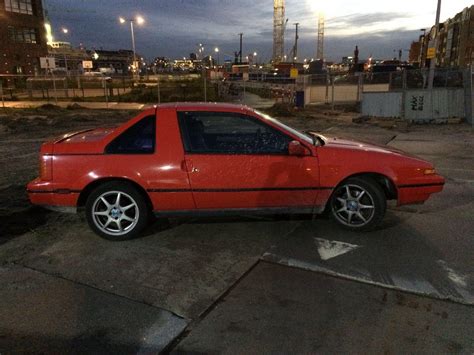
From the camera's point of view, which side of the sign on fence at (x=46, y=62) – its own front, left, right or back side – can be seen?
front

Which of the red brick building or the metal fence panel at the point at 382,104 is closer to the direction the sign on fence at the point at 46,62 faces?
the metal fence panel

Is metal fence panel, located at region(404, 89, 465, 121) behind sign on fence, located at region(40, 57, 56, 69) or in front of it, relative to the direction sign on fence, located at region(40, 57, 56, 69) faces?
in front

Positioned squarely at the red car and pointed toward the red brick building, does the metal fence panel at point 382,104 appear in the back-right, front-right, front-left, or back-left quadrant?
front-right

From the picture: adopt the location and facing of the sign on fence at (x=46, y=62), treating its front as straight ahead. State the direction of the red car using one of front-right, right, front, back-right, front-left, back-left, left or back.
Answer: front

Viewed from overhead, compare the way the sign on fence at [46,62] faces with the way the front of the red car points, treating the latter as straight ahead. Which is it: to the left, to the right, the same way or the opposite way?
to the right

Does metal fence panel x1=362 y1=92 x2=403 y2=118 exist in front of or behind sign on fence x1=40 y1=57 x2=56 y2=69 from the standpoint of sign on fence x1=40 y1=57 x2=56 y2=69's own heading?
in front

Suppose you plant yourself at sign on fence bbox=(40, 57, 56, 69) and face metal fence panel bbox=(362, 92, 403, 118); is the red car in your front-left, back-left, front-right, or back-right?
front-right

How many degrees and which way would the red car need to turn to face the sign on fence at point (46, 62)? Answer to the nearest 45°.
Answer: approximately 135° to its left

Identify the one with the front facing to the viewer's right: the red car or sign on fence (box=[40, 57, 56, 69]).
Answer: the red car

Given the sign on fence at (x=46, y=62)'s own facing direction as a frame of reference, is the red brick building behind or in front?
behind

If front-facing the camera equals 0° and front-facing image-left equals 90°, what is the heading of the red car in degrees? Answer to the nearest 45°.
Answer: approximately 270°

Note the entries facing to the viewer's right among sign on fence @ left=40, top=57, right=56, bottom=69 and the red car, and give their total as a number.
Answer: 1
